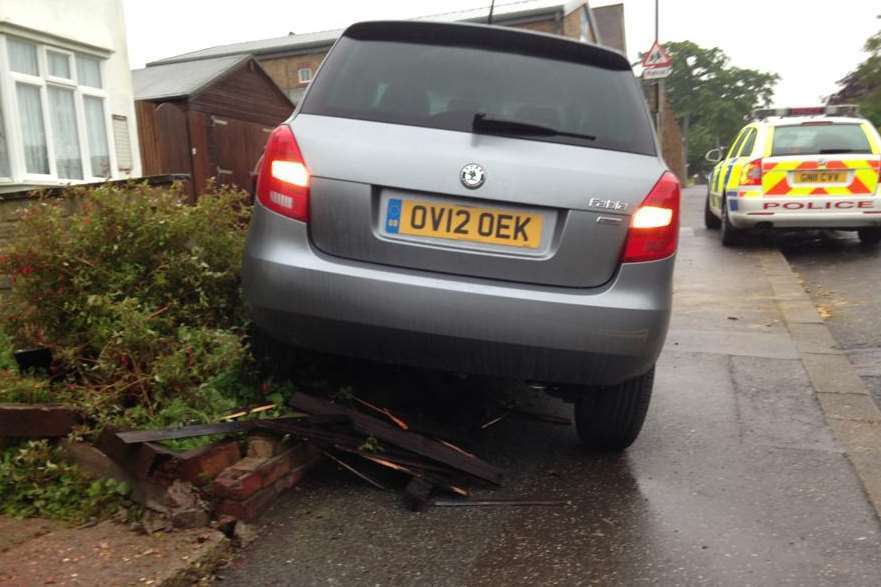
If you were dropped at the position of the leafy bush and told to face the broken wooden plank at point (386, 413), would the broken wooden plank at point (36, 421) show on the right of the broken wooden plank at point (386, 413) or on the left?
right

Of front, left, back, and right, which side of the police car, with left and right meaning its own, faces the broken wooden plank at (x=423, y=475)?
back

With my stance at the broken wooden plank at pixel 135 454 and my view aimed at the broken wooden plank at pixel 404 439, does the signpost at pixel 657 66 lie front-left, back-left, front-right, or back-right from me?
front-left

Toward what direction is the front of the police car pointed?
away from the camera

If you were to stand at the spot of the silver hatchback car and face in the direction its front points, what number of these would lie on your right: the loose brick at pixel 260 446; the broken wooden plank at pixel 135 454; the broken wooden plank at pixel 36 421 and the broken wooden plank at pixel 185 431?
0

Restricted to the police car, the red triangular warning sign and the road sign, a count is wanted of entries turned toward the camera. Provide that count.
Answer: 2

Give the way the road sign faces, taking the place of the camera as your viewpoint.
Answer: facing the viewer

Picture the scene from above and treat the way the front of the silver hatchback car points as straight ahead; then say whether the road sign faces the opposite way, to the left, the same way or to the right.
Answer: the opposite way

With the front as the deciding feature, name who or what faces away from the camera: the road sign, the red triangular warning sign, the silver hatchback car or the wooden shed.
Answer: the silver hatchback car

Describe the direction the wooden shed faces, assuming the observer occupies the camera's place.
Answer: facing the viewer and to the right of the viewer

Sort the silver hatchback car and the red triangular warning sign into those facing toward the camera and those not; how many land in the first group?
1

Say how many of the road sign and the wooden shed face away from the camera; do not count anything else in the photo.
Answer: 0

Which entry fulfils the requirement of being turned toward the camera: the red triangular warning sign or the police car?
the red triangular warning sign

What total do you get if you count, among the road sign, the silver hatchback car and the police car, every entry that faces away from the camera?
2

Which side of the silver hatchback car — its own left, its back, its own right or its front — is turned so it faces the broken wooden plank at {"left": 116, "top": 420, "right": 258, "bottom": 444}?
back

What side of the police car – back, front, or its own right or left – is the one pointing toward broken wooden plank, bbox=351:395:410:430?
back

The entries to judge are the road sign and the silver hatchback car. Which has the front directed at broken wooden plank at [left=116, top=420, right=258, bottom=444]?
the road sign

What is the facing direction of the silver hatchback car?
away from the camera

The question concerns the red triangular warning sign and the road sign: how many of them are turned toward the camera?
2
